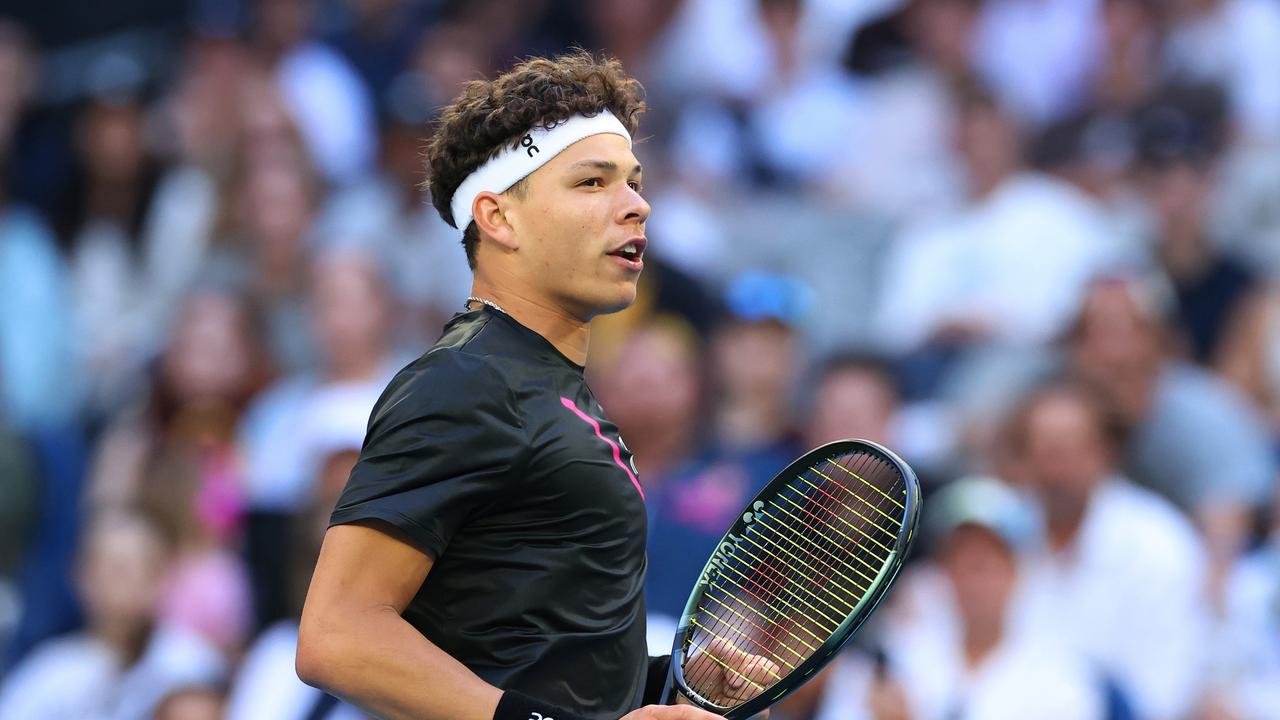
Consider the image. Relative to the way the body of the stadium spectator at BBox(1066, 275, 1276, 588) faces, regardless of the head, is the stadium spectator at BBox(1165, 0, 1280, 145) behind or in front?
behind

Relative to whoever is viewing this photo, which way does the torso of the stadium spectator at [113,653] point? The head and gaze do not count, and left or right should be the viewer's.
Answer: facing the viewer

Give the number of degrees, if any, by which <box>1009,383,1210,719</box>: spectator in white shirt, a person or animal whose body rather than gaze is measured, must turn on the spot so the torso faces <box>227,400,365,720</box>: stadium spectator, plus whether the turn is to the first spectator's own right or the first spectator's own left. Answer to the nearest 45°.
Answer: approximately 45° to the first spectator's own right

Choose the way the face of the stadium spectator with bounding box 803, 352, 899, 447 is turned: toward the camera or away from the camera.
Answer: toward the camera

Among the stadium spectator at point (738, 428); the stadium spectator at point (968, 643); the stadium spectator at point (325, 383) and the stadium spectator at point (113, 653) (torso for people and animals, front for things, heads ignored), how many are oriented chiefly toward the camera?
4

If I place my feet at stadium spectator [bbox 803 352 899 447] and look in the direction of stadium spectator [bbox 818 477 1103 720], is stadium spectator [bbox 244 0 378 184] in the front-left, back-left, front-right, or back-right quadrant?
back-right

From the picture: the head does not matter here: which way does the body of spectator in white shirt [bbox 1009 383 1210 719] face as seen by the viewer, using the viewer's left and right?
facing the viewer and to the left of the viewer

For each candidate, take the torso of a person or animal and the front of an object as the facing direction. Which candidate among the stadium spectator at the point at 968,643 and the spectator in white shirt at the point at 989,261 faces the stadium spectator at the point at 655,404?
the spectator in white shirt

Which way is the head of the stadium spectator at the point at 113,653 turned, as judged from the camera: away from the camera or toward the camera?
toward the camera

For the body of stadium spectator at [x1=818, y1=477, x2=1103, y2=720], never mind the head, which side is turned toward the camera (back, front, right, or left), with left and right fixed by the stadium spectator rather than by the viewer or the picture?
front

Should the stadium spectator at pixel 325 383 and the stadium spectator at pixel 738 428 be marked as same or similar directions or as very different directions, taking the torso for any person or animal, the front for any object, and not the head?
same or similar directions

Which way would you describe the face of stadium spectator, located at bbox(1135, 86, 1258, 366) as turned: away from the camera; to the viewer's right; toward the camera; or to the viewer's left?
toward the camera

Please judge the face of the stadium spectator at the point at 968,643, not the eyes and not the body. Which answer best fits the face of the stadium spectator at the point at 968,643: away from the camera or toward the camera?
toward the camera

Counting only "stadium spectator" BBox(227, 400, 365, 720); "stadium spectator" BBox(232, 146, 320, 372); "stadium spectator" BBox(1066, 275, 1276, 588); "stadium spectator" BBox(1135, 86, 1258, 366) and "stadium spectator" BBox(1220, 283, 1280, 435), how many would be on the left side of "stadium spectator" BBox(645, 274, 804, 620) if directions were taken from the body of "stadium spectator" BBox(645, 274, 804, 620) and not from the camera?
3

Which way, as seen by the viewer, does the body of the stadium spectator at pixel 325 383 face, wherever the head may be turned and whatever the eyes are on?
toward the camera

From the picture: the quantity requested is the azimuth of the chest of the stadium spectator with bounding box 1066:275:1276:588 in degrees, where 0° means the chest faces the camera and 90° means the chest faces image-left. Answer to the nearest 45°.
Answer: approximately 45°

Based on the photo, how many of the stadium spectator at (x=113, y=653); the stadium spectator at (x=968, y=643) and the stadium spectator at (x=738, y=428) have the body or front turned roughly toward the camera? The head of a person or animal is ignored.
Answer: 3

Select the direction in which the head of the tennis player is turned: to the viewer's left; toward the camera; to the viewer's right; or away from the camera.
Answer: to the viewer's right

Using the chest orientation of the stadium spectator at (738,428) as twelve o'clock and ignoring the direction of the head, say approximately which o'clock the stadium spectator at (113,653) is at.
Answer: the stadium spectator at (113,653) is roughly at 3 o'clock from the stadium spectator at (738,428).

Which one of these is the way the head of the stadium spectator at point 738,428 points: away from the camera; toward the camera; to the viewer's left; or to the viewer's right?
toward the camera

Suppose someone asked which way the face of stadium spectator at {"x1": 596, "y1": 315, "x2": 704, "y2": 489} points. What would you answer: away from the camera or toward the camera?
toward the camera
